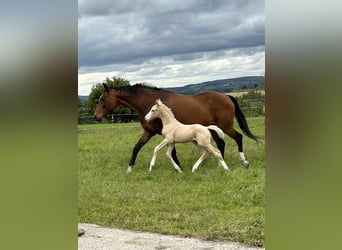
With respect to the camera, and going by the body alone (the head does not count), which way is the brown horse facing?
to the viewer's left

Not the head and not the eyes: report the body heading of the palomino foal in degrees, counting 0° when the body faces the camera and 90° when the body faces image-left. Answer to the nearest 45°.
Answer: approximately 90°
